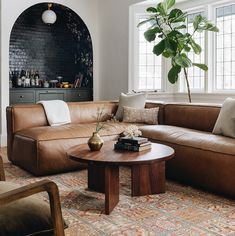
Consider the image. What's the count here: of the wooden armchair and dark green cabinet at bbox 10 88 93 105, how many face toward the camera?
1

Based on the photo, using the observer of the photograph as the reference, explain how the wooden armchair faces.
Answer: facing away from the viewer and to the right of the viewer

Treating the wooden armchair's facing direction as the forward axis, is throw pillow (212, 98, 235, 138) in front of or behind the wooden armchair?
in front

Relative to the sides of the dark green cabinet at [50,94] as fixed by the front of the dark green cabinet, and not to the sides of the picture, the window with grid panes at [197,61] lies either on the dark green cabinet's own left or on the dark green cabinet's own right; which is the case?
on the dark green cabinet's own left

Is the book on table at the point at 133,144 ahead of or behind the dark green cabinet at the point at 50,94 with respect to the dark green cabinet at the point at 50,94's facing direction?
ahead

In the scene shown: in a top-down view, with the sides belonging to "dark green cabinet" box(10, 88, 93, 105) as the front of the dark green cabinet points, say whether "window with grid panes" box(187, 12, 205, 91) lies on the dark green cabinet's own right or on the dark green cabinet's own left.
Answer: on the dark green cabinet's own left

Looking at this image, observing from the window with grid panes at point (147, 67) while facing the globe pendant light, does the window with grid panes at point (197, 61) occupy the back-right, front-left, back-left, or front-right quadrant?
back-left

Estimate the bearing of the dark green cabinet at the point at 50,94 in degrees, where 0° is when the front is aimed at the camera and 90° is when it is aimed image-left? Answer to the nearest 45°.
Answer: approximately 0°
